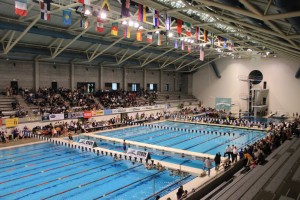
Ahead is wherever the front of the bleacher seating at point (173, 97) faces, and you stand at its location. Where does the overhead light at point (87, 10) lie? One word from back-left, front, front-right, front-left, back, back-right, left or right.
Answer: front-right

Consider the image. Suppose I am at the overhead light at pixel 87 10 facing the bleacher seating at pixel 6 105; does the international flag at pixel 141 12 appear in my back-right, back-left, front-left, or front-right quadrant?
back-right

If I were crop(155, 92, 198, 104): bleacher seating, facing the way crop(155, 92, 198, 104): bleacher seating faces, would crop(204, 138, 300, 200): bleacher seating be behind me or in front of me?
in front

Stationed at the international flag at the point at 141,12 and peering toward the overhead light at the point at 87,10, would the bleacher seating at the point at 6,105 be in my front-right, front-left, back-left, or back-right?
front-right

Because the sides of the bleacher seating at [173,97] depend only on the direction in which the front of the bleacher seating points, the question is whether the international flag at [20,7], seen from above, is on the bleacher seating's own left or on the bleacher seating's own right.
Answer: on the bleacher seating's own right

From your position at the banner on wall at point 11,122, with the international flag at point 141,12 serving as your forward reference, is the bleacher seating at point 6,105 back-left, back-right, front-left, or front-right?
back-left

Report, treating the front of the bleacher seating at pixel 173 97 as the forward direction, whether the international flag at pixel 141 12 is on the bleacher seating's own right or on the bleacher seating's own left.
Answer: on the bleacher seating's own right

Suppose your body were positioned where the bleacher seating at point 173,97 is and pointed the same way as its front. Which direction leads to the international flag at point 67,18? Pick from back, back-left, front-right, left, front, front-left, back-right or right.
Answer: front-right

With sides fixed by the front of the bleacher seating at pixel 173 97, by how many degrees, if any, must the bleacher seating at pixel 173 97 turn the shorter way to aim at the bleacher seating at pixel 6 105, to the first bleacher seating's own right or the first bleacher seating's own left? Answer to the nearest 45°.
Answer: approximately 90° to the first bleacher seating's own right

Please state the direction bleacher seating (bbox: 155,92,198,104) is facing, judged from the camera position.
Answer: facing the viewer and to the right of the viewer

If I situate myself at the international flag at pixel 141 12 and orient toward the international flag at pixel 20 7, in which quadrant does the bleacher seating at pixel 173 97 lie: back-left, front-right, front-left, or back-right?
back-right
